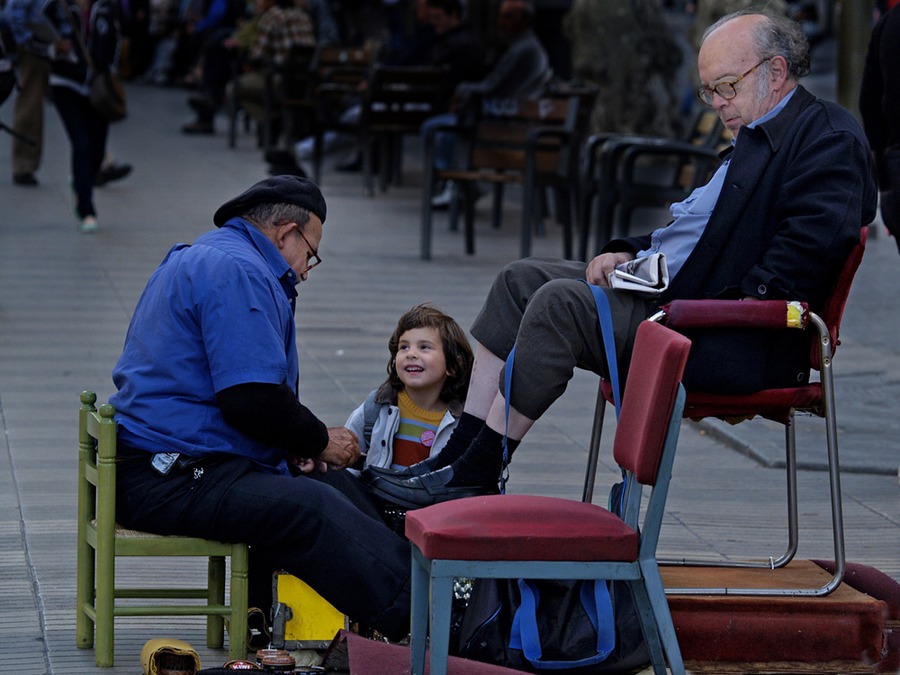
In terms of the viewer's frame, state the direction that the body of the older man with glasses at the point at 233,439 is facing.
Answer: to the viewer's right

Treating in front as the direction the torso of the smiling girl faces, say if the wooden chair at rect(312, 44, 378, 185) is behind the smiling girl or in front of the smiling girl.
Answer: behind

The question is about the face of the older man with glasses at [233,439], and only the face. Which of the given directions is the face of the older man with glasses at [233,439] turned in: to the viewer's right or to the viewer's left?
to the viewer's right

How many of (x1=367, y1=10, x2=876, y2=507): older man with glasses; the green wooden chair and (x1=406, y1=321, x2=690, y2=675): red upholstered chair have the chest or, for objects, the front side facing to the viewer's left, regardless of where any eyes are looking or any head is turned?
2

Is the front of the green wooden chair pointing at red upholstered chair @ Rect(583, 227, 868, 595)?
yes

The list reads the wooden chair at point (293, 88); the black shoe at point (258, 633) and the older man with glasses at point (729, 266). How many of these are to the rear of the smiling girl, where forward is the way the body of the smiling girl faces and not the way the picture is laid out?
1

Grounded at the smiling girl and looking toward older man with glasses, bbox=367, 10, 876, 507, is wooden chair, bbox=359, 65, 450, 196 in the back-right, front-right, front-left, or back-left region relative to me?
back-left

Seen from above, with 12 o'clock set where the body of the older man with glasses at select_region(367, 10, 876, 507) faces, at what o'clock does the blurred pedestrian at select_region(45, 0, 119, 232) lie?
The blurred pedestrian is roughly at 2 o'clock from the older man with glasses.

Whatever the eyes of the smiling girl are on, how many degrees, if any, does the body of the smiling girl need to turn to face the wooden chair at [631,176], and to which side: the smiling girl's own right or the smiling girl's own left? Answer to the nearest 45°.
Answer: approximately 180°

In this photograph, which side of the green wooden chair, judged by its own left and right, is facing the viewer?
right

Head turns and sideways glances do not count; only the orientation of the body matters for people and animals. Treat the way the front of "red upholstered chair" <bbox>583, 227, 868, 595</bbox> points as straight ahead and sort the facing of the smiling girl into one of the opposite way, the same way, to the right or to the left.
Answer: to the left

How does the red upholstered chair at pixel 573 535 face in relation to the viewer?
to the viewer's left

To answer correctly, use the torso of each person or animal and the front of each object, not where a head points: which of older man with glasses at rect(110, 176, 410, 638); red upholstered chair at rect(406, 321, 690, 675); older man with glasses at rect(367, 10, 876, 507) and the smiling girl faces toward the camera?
the smiling girl

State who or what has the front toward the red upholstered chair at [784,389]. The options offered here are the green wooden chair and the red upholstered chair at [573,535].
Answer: the green wooden chair

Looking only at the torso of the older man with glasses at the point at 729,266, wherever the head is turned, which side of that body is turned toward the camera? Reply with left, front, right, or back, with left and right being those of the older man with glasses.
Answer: left
